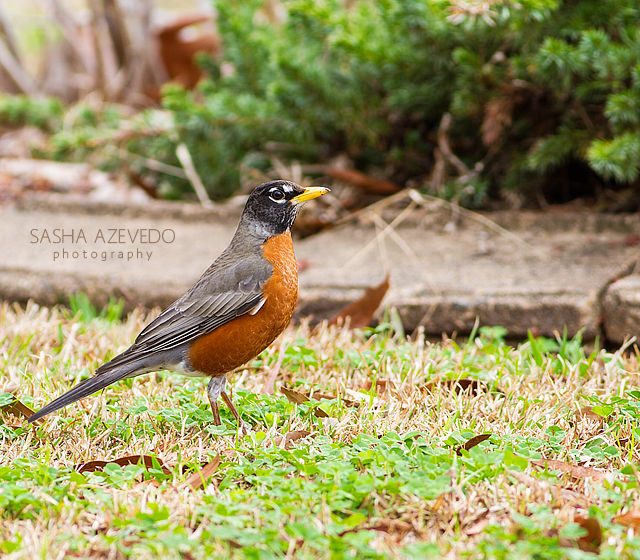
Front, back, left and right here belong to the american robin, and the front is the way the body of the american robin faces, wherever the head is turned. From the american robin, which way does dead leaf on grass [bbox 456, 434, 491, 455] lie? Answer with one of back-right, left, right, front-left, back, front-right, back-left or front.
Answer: front-right

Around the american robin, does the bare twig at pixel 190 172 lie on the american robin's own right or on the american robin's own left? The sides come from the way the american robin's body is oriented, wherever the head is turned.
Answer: on the american robin's own left

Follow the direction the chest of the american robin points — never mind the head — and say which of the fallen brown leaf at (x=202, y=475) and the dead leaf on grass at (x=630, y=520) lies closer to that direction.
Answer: the dead leaf on grass

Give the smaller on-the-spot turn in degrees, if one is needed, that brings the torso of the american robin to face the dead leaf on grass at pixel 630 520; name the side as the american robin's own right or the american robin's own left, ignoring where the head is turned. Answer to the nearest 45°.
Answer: approximately 45° to the american robin's own right

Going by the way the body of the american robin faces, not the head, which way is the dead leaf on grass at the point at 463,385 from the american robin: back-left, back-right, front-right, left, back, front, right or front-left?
front

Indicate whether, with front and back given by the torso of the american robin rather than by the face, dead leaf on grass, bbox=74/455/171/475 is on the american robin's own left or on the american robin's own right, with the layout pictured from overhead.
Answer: on the american robin's own right

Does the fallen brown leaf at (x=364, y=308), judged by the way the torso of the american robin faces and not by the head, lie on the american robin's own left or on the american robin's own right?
on the american robin's own left

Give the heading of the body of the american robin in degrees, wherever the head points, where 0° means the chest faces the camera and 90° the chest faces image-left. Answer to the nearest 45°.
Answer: approximately 270°

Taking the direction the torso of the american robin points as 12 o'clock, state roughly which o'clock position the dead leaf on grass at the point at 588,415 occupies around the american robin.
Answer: The dead leaf on grass is roughly at 1 o'clock from the american robin.

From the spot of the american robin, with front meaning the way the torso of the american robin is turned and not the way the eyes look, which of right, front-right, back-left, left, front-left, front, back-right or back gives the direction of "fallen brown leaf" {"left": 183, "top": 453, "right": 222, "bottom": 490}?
right
